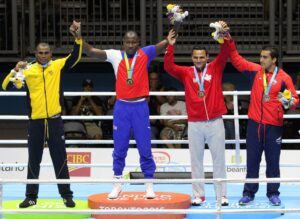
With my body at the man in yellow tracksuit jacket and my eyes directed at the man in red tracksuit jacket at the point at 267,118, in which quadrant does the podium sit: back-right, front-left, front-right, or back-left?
front-right

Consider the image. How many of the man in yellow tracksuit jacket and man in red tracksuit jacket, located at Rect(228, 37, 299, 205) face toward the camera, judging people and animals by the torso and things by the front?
2

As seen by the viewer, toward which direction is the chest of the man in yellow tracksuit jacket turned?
toward the camera

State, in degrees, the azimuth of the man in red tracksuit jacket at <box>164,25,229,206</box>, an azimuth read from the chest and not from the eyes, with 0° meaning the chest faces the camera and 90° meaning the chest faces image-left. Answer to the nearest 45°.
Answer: approximately 0°

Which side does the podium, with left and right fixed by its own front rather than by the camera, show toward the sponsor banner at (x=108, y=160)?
back

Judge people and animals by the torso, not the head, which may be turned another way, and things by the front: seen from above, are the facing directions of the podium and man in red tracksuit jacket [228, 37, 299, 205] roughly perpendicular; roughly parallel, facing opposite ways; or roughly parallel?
roughly parallel

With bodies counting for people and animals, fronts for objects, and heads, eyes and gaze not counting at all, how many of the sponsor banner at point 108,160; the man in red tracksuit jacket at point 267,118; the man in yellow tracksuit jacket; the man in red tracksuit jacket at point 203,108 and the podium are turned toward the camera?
5

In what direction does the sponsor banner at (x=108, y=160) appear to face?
toward the camera

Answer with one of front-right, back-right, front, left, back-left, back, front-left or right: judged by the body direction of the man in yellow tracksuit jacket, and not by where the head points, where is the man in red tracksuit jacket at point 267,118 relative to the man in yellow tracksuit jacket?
left

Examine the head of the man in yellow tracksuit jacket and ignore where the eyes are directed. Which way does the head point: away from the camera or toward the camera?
toward the camera

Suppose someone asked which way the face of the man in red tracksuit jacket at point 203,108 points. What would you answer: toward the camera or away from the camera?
toward the camera

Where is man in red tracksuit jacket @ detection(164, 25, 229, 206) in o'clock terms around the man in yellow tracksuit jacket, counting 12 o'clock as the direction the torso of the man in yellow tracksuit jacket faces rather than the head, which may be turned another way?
The man in red tracksuit jacket is roughly at 9 o'clock from the man in yellow tracksuit jacket.
